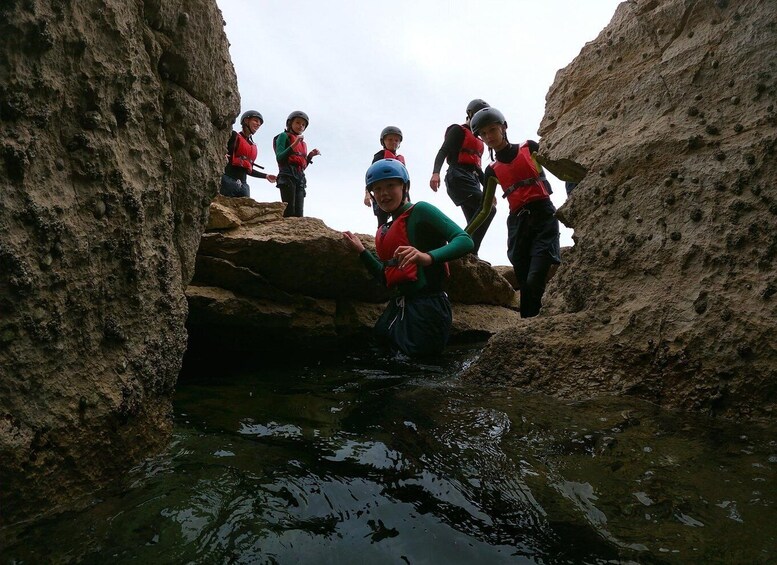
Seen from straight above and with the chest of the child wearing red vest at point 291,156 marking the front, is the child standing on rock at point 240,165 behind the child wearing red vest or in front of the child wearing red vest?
behind

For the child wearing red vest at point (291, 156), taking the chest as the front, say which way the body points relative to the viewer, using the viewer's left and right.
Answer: facing the viewer and to the right of the viewer

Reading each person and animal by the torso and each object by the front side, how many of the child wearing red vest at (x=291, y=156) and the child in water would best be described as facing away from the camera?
0

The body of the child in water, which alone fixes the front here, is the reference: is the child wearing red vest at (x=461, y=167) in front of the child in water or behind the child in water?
behind

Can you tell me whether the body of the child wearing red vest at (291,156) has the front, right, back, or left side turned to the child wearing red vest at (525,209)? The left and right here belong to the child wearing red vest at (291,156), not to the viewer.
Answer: front

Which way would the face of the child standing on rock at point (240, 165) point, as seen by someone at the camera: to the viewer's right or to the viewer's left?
to the viewer's right

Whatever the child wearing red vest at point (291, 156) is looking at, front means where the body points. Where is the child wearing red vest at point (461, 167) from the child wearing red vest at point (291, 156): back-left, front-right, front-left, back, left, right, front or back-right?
front

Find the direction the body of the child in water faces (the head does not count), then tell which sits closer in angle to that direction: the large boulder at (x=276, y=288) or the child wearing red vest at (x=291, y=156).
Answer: the large boulder

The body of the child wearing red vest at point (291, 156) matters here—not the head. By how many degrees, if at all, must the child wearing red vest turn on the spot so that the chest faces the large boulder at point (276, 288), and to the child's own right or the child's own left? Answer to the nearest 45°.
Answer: approximately 45° to the child's own right

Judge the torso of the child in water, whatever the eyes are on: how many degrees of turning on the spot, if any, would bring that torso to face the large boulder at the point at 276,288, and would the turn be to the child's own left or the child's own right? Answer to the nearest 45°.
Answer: approximately 45° to the child's own right

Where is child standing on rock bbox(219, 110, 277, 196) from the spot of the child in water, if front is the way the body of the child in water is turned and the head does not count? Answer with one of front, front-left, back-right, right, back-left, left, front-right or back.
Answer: right
